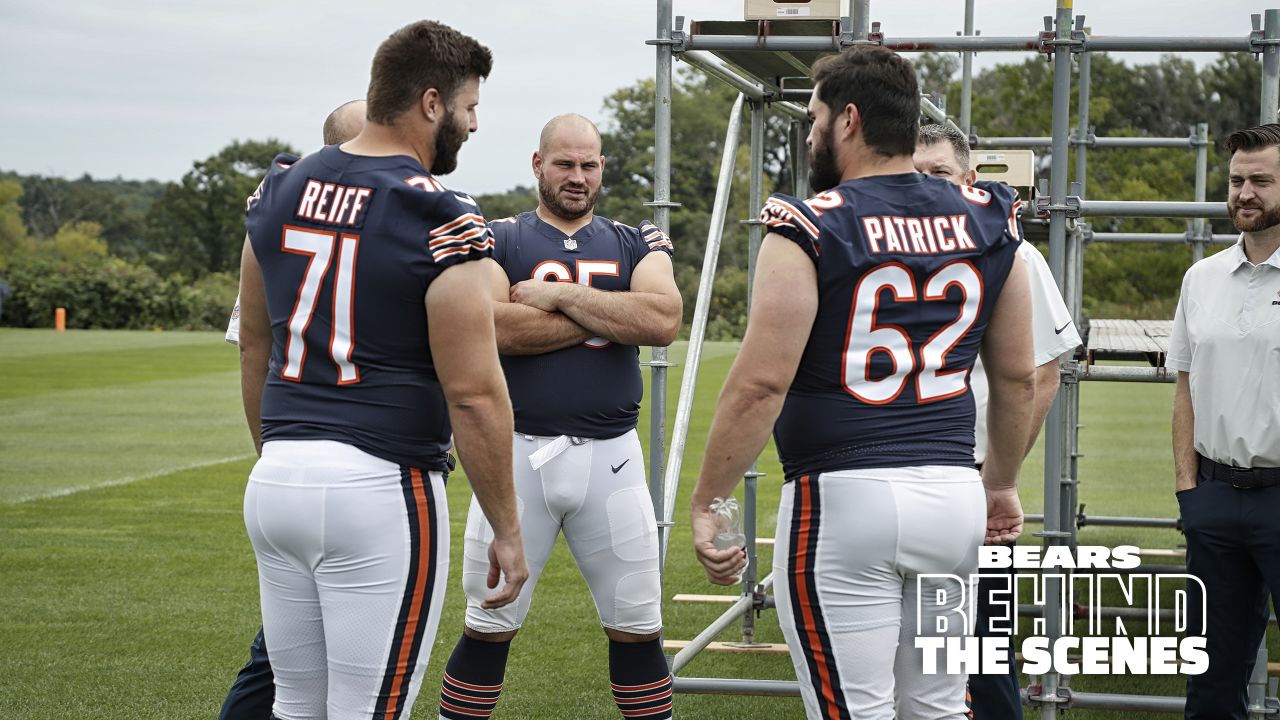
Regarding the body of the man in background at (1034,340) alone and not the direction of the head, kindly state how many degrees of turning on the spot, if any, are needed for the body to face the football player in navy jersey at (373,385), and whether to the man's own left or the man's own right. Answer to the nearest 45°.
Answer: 0° — they already face them

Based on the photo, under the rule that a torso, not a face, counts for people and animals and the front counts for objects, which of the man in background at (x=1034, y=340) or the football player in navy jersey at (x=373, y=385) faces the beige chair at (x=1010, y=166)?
the football player in navy jersey

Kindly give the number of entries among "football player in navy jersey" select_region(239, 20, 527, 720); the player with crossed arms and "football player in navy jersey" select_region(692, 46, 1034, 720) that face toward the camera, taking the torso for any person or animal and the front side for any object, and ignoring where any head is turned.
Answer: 1

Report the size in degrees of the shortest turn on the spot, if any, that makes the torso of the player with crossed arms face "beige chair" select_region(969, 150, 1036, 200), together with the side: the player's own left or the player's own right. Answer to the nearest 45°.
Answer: approximately 135° to the player's own left

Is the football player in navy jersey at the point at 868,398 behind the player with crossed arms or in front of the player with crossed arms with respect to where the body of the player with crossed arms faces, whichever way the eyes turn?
in front

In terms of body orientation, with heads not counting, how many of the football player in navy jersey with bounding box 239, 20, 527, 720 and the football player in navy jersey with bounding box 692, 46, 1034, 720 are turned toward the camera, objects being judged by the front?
0

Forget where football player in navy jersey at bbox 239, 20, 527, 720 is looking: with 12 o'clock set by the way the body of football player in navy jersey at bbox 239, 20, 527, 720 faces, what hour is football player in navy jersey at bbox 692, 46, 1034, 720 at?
football player in navy jersey at bbox 692, 46, 1034, 720 is roughly at 2 o'clock from football player in navy jersey at bbox 239, 20, 527, 720.

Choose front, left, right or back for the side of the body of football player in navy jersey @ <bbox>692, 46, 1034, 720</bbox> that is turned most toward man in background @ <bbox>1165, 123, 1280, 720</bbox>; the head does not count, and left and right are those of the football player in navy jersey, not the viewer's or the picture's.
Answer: right

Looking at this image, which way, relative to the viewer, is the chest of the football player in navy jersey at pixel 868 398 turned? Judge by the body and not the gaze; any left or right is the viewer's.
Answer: facing away from the viewer and to the left of the viewer

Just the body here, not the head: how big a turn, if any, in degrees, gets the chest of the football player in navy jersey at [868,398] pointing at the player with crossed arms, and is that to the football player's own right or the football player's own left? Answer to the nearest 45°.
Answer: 0° — they already face them
